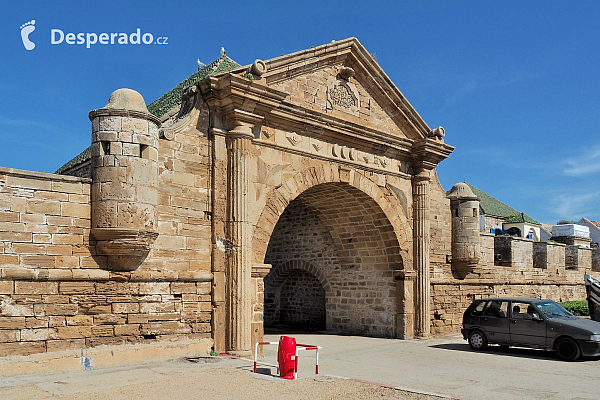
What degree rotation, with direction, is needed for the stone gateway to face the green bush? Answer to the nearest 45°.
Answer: approximately 90° to its left

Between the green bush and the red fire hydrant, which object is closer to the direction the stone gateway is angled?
the red fire hydrant

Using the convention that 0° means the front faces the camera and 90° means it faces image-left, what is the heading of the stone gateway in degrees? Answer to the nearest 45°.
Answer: approximately 315°

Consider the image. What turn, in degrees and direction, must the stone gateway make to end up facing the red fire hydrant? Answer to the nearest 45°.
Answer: approximately 45° to its right
